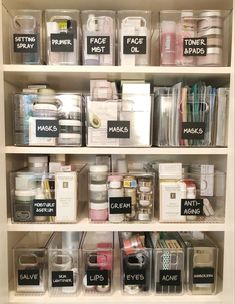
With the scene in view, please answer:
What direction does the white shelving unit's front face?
toward the camera
